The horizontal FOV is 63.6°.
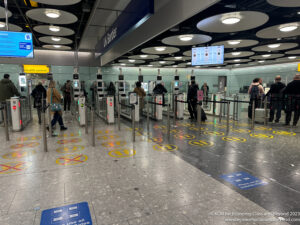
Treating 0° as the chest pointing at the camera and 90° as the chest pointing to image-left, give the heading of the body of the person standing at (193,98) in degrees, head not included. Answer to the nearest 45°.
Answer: approximately 180°

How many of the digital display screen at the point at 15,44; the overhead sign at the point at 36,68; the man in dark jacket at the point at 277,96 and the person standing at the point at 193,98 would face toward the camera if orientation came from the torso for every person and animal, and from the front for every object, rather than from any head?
2

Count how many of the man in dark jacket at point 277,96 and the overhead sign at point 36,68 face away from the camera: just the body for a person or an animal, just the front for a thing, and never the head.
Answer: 1

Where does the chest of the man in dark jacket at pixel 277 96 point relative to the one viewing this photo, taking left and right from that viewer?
facing away from the viewer

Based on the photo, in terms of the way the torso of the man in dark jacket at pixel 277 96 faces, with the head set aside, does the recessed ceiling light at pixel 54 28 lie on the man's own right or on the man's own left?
on the man's own left
